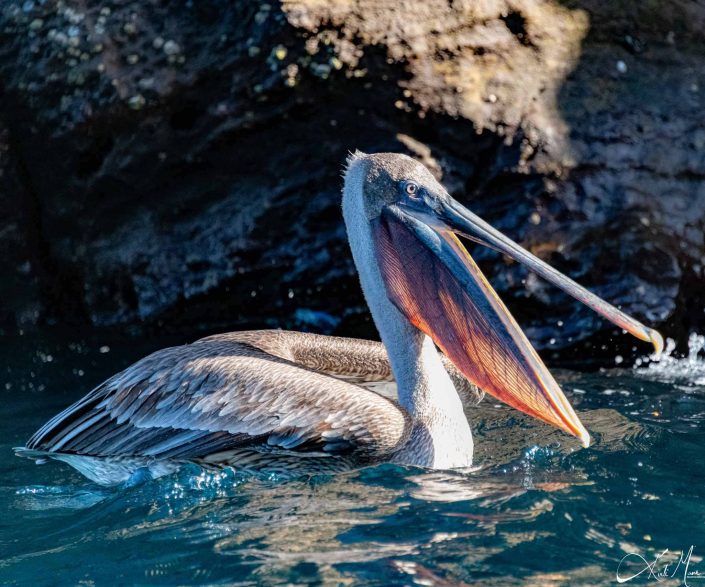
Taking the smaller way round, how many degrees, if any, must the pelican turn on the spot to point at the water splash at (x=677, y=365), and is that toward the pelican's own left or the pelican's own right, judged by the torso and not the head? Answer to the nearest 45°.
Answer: approximately 45° to the pelican's own left

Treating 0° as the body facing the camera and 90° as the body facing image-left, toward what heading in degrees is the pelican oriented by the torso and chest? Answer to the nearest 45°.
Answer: approximately 270°
